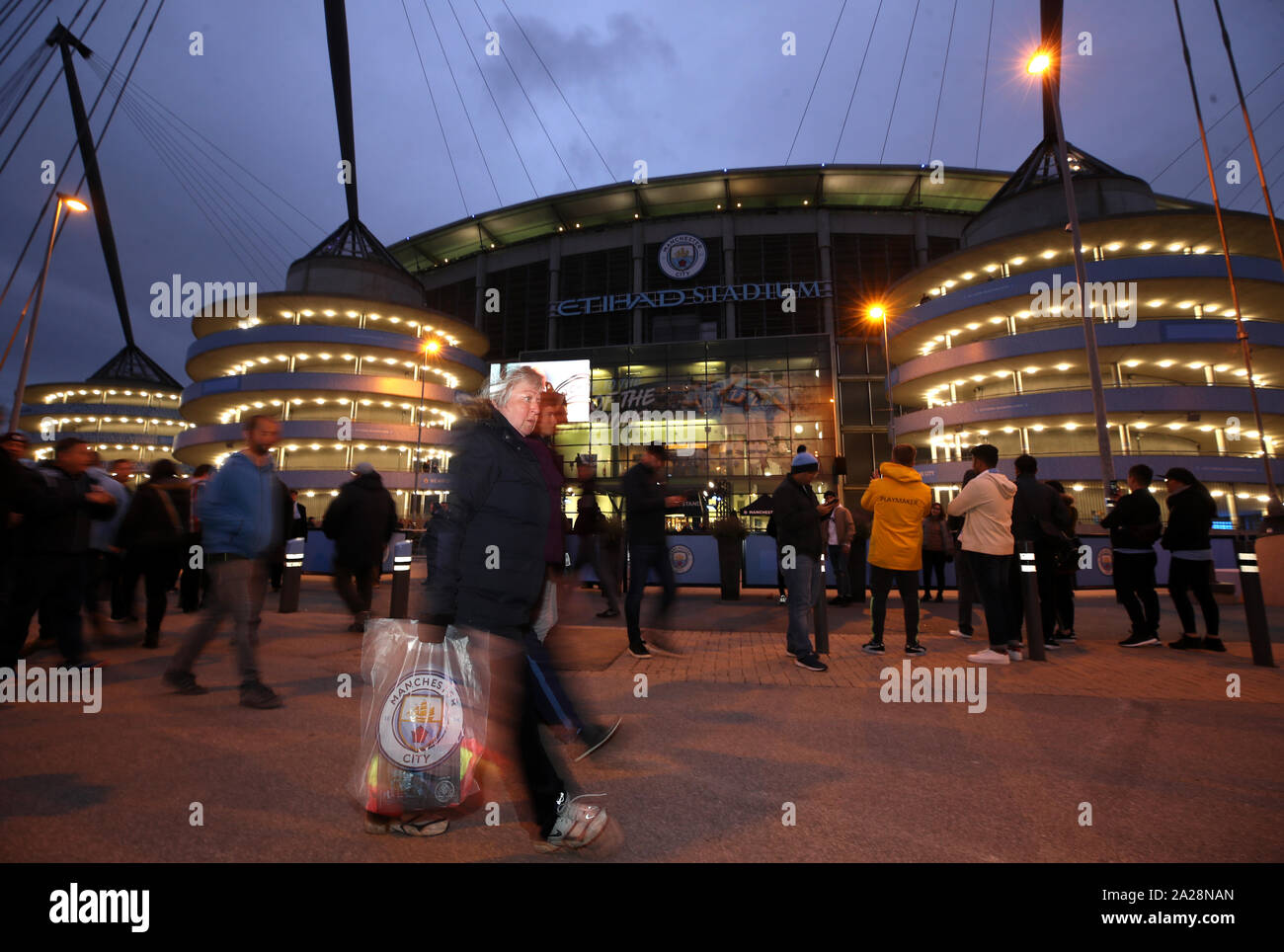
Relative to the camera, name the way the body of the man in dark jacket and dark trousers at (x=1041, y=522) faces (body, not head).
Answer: away from the camera

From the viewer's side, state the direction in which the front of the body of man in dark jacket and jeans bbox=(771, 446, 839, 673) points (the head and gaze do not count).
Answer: to the viewer's right

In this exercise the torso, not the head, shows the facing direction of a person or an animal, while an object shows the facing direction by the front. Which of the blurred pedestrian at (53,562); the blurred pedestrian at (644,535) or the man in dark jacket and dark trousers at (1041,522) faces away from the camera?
the man in dark jacket and dark trousers

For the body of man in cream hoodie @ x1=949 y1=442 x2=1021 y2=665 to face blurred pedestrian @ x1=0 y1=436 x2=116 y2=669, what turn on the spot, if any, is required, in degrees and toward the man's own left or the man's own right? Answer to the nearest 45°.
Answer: approximately 45° to the man's own left

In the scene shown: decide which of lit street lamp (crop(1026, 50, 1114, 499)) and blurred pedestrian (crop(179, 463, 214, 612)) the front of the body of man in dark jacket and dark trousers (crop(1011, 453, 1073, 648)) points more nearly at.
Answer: the lit street lamp

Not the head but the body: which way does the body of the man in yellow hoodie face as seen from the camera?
away from the camera

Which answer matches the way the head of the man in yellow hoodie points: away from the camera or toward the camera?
away from the camera
